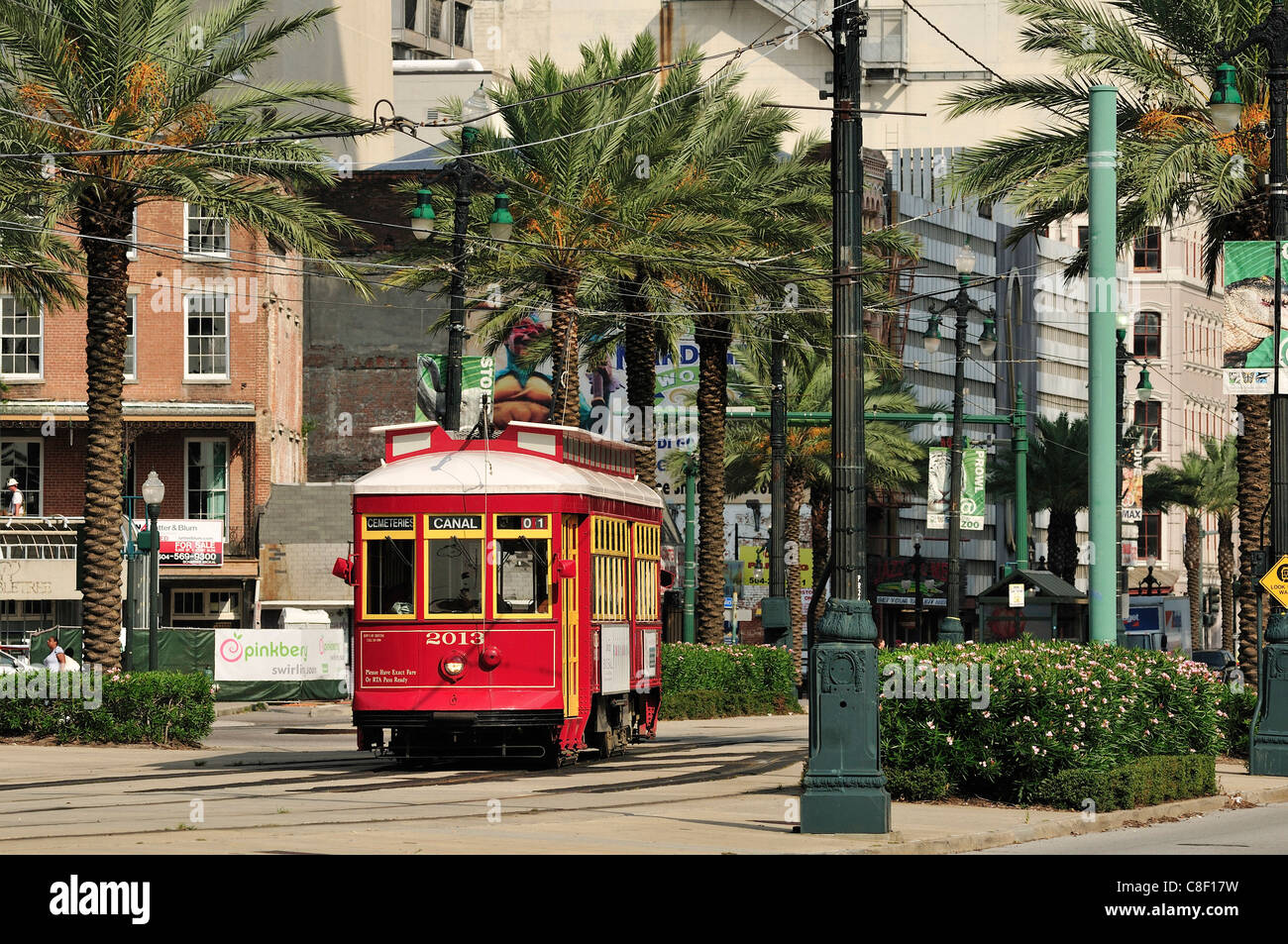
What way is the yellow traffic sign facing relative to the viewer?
toward the camera

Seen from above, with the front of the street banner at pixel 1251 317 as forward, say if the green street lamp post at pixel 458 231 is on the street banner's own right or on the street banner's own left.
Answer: on the street banner's own right

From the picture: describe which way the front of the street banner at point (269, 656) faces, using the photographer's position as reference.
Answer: facing the viewer

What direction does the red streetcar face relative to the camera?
toward the camera

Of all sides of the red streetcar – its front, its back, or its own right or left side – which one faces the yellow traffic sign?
left

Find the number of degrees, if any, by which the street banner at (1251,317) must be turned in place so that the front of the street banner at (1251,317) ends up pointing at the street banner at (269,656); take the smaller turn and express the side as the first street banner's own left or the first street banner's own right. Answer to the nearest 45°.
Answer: approximately 135° to the first street banner's own right

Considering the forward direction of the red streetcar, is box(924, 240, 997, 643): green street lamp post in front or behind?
behind

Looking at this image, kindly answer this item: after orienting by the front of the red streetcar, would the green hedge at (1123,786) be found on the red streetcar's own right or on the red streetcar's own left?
on the red streetcar's own left

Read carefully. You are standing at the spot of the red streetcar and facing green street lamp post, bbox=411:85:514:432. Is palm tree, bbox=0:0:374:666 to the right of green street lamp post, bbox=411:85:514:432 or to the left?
left
